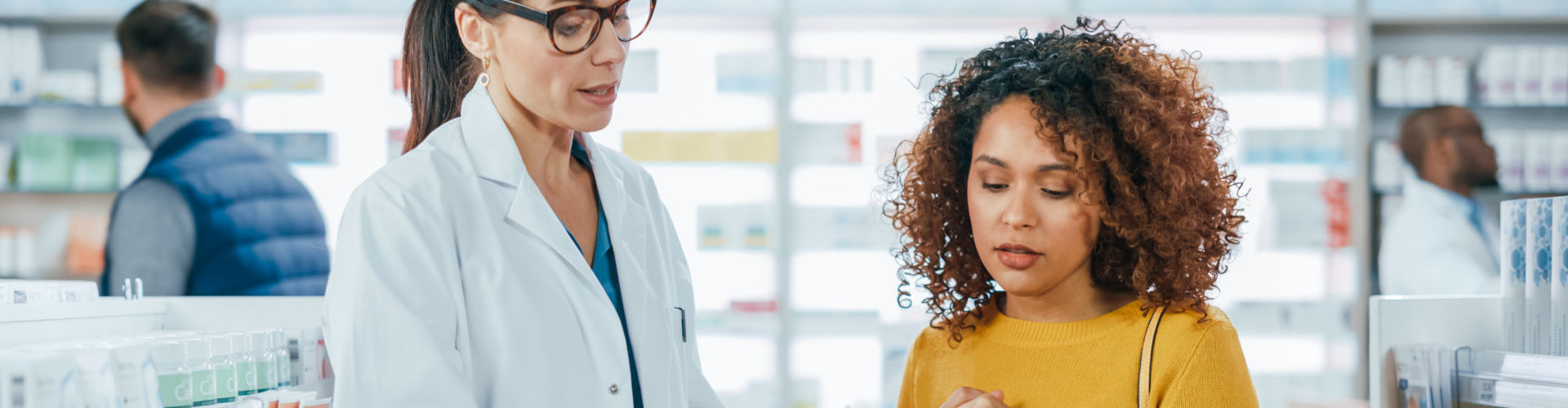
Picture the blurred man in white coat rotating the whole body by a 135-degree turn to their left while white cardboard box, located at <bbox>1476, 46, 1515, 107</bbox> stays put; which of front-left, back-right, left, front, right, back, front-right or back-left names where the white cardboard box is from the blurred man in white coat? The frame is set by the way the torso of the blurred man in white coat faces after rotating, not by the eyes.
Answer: front-right

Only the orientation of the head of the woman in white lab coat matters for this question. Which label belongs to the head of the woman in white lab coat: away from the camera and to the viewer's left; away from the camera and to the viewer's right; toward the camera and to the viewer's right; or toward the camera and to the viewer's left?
toward the camera and to the viewer's right

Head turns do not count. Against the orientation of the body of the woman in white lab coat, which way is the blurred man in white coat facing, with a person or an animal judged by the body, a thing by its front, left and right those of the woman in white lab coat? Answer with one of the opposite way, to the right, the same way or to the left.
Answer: the same way

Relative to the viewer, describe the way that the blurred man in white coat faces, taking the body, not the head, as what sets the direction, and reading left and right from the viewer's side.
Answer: facing to the right of the viewer

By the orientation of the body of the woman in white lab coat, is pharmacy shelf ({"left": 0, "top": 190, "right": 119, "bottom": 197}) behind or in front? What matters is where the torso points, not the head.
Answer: behind

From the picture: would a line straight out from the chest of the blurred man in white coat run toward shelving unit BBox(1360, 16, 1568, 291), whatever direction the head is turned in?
no

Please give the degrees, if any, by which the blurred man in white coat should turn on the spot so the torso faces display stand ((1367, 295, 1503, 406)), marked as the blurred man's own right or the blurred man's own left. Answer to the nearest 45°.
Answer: approximately 90° to the blurred man's own right

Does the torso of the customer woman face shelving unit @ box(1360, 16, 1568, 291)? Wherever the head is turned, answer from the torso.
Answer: no

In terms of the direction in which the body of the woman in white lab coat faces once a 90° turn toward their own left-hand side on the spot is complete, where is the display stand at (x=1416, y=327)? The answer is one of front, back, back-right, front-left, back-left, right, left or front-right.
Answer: front-right

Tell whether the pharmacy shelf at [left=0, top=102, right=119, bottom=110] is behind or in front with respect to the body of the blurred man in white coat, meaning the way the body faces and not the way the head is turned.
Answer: behind

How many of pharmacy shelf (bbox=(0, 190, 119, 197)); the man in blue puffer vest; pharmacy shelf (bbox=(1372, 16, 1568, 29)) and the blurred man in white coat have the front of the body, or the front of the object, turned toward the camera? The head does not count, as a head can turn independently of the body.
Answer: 2

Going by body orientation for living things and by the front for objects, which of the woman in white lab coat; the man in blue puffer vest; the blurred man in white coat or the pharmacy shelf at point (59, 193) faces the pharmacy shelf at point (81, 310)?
the pharmacy shelf at point (59, 193)

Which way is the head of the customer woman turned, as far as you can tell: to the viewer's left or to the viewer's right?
to the viewer's left

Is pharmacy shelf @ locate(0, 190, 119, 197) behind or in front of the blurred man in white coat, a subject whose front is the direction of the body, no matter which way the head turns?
behind

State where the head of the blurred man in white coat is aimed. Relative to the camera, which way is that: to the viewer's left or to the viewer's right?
to the viewer's right

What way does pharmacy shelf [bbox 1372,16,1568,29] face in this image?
toward the camera

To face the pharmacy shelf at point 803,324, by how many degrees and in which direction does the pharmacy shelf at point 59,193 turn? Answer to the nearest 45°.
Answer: approximately 45° to its left
